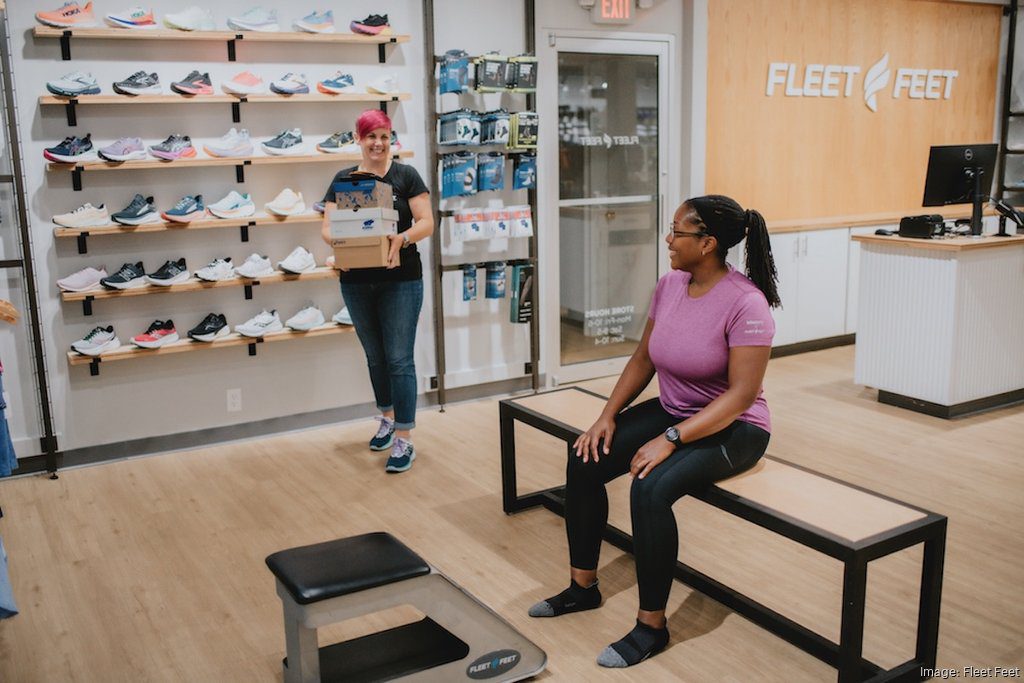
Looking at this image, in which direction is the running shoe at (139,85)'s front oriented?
to the viewer's left

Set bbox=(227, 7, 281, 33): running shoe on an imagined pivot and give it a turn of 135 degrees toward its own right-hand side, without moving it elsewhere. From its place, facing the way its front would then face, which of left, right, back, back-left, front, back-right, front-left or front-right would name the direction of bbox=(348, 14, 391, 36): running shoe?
front-right

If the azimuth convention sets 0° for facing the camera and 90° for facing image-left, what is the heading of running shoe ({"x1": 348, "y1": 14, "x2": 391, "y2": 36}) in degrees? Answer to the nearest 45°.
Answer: approximately 90°

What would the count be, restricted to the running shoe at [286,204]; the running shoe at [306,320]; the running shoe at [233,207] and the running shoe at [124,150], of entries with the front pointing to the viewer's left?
4

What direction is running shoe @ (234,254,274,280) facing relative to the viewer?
to the viewer's left

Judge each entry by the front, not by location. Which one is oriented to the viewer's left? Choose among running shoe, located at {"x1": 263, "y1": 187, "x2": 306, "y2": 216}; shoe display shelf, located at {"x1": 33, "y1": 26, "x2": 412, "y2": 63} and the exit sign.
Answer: the running shoe

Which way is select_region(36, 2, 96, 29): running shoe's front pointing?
to the viewer's left

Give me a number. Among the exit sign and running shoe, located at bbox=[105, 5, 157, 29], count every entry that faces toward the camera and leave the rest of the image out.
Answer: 1

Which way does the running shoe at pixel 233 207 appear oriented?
to the viewer's left

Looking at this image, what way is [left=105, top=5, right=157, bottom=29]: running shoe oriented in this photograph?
to the viewer's left

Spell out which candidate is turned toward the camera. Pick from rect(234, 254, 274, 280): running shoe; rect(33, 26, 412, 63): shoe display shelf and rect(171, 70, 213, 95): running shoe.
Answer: the shoe display shelf

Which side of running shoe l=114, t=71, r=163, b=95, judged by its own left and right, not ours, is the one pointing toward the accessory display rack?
back

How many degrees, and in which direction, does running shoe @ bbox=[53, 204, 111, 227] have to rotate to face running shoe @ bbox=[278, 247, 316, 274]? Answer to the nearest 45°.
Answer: approximately 180°

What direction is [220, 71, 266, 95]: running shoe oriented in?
to the viewer's left

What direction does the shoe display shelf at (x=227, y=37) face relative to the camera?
toward the camera

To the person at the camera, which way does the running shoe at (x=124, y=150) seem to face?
facing to the left of the viewer

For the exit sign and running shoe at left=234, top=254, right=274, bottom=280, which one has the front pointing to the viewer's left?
the running shoe

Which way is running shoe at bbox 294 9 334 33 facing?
to the viewer's left

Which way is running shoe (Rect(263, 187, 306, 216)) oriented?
to the viewer's left

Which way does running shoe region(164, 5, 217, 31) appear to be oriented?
to the viewer's left

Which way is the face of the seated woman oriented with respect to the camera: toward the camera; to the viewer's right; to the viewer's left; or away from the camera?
to the viewer's left
